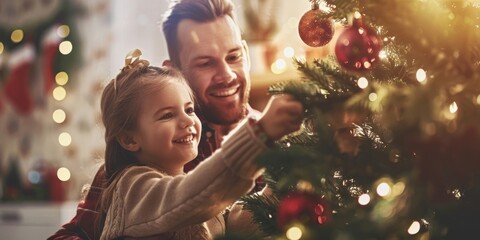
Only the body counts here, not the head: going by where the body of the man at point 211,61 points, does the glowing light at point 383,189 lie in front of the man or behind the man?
in front

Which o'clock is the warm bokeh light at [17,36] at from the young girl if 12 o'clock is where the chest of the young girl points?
The warm bokeh light is roughly at 7 o'clock from the young girl.

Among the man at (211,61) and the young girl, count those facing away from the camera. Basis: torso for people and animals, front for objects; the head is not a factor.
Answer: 0

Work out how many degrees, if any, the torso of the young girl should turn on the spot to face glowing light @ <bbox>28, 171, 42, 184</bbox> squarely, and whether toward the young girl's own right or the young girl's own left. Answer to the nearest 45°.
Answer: approximately 135° to the young girl's own left

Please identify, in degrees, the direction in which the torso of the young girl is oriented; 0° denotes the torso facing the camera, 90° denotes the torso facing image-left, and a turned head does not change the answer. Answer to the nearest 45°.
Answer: approximately 315°
